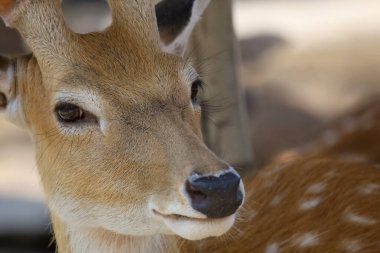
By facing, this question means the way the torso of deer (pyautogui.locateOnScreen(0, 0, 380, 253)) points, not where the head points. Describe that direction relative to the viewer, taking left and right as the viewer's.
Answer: facing the viewer and to the left of the viewer
